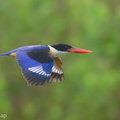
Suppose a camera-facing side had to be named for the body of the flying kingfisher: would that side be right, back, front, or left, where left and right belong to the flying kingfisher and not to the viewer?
right
